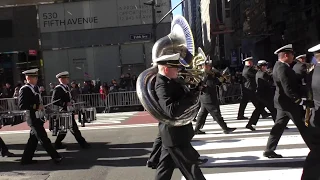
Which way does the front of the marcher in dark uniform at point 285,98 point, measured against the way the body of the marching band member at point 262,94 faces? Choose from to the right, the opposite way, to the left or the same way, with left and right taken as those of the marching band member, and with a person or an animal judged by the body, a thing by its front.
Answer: the same way

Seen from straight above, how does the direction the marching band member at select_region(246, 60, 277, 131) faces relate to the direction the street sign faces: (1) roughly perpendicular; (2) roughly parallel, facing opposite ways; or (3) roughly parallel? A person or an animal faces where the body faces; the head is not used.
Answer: roughly perpendicular

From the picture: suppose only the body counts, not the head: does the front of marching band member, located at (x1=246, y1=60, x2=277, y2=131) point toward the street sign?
no

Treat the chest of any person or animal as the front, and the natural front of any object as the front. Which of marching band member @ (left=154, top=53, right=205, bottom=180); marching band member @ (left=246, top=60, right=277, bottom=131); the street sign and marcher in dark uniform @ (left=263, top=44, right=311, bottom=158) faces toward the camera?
the street sign

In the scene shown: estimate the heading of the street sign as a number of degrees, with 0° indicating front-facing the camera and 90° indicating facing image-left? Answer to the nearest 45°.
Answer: approximately 0°

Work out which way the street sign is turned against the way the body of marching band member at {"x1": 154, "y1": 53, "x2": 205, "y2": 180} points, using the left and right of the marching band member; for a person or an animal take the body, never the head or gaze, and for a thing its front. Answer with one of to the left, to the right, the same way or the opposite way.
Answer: to the right

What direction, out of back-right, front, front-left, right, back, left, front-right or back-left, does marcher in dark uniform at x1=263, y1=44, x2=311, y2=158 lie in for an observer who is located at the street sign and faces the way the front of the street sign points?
front

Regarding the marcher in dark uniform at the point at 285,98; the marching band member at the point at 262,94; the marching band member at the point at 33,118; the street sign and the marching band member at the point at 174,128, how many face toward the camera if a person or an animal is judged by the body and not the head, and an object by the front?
1

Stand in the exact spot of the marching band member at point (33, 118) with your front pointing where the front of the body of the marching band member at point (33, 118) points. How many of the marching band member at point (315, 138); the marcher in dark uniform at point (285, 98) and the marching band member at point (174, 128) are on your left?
0

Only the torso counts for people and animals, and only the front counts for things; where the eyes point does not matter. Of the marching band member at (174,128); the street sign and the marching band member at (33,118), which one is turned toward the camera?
the street sign
